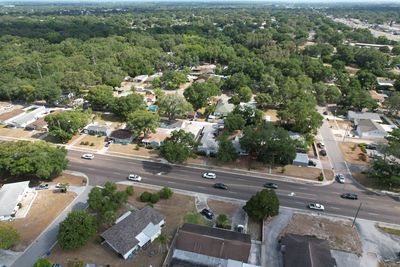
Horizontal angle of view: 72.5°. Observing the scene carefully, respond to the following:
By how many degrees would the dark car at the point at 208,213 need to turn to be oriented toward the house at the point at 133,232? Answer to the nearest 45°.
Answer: approximately 90° to its right

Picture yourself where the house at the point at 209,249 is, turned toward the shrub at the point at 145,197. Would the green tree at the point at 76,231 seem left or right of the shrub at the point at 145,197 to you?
left

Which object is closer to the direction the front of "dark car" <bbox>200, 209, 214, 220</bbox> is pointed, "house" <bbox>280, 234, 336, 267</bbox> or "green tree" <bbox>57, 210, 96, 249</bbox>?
the house

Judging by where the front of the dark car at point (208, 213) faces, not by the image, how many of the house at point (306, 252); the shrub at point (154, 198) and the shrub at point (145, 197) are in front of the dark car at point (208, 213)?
1

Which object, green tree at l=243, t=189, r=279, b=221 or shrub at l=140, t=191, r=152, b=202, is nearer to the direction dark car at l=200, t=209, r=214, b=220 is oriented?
the green tree

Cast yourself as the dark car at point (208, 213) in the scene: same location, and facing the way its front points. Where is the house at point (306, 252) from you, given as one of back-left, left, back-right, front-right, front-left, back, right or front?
front

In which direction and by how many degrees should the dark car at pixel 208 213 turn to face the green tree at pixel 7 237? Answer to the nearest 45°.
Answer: approximately 135° to its right

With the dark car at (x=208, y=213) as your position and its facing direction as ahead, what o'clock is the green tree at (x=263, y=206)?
The green tree is roughly at 11 o'clock from the dark car.

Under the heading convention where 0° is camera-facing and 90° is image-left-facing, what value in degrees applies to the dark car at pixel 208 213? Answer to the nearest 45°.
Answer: approximately 315°

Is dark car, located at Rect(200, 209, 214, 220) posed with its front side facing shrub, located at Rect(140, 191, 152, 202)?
no

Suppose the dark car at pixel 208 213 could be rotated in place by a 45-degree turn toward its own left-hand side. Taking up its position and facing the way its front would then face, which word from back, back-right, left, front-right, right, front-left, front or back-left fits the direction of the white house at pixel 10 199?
back

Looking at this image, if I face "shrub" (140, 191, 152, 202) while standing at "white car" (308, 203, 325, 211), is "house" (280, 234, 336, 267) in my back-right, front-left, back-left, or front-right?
front-left

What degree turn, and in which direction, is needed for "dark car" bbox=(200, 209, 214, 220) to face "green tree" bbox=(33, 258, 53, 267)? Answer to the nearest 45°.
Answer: approximately 90° to its right

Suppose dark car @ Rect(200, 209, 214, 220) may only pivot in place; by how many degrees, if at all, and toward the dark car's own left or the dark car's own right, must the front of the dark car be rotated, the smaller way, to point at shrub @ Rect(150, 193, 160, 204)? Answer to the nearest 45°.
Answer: approximately 135° to the dark car's own right

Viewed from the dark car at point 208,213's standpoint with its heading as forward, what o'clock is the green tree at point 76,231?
The green tree is roughly at 4 o'clock from the dark car.

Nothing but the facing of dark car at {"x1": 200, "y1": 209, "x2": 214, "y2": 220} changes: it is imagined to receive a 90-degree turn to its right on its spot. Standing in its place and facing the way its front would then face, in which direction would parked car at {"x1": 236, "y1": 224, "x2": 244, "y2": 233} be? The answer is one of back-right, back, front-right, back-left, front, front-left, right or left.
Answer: left

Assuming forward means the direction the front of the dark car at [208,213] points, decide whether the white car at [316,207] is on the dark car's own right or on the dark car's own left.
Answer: on the dark car's own left

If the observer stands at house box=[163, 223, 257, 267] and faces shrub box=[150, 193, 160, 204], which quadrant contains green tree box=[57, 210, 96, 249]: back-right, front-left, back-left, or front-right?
front-left
